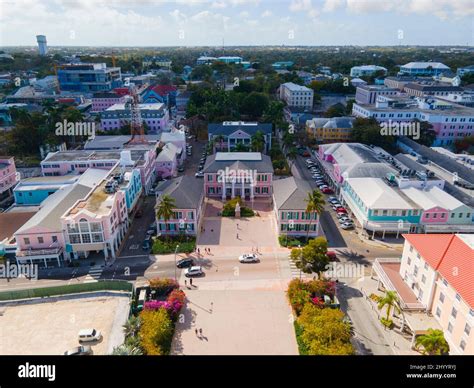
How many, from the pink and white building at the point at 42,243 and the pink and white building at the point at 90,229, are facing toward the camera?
2

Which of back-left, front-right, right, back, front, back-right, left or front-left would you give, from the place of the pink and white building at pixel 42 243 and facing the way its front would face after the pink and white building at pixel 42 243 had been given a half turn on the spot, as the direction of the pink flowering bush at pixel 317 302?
back-right

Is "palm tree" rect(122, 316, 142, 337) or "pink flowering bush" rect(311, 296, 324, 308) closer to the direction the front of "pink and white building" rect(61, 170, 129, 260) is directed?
the palm tree

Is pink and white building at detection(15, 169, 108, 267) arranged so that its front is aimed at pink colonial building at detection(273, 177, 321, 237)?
no

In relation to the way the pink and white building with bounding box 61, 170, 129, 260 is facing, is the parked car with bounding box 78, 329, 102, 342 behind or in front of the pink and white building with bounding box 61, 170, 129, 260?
in front

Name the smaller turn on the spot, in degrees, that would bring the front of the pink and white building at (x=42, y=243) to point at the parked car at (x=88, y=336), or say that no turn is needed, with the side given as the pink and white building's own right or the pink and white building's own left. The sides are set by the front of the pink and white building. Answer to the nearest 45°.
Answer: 0° — it already faces it

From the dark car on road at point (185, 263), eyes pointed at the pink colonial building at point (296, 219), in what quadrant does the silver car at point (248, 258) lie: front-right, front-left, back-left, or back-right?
front-right

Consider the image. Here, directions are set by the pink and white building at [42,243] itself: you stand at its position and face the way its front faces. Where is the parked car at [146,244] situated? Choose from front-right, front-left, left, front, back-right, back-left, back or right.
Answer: left

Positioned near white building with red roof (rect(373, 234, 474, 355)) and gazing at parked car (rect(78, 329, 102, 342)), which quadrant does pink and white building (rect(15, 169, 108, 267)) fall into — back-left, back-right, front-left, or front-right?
front-right

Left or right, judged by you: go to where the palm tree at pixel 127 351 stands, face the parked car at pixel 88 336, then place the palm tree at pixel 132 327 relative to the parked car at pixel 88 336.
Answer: right

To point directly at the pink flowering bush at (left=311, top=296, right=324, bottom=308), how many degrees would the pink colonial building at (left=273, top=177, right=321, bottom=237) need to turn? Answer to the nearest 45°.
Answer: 0° — it already faces it

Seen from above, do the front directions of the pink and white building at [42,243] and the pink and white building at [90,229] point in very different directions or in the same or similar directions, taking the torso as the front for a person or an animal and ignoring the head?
same or similar directions

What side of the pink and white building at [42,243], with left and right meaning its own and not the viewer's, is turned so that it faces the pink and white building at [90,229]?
left

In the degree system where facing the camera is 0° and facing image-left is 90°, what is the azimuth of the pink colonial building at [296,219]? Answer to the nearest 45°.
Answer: approximately 0°

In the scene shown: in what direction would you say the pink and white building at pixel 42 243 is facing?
toward the camera

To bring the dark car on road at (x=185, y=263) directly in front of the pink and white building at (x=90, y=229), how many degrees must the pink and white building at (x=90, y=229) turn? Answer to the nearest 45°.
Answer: approximately 45° to its left
